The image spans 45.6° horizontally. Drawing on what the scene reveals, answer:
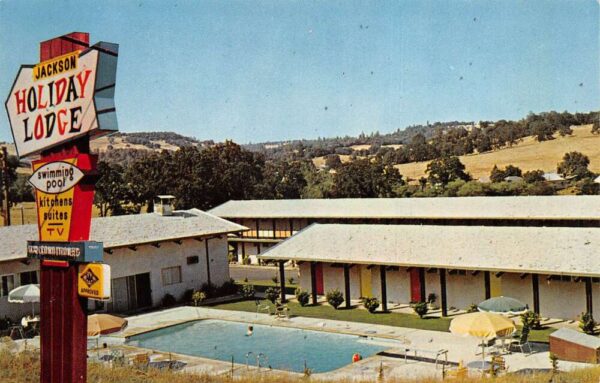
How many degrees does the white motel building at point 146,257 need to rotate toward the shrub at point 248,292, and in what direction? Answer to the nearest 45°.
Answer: approximately 45° to its left

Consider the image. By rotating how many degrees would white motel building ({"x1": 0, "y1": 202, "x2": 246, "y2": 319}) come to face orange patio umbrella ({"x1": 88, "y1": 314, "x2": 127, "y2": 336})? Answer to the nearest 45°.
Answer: approximately 45° to its right

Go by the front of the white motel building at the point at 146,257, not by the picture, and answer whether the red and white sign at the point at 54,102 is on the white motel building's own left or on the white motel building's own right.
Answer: on the white motel building's own right

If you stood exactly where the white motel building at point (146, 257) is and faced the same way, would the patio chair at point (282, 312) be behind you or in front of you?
in front

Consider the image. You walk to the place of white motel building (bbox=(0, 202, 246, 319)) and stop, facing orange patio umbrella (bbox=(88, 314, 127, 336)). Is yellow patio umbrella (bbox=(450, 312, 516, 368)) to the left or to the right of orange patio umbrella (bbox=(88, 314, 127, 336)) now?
left

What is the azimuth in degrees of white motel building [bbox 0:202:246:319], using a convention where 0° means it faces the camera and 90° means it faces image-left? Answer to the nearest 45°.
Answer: approximately 315°
